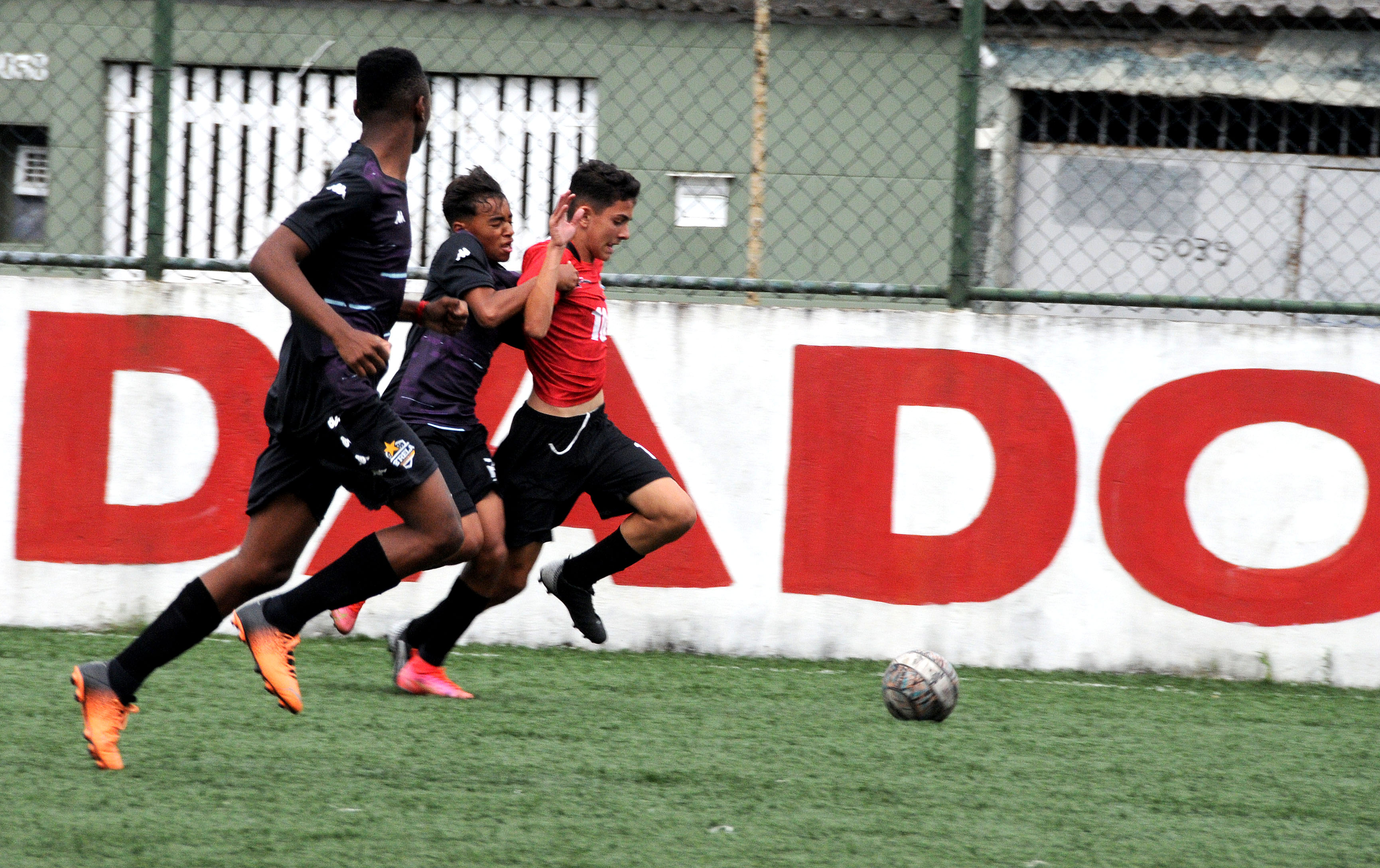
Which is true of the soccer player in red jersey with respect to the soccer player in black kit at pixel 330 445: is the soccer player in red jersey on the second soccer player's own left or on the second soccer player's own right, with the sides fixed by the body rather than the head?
on the second soccer player's own left

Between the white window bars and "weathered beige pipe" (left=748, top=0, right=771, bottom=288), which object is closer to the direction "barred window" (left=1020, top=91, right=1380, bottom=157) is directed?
the weathered beige pipe

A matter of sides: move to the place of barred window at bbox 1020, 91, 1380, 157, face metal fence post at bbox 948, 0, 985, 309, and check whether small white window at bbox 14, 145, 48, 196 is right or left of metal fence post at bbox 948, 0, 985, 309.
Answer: right

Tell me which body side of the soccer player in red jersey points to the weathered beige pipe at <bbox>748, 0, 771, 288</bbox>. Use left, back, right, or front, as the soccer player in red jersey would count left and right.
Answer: left

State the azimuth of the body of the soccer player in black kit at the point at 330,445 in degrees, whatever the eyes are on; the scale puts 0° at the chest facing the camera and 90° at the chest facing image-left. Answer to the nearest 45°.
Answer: approximately 270°

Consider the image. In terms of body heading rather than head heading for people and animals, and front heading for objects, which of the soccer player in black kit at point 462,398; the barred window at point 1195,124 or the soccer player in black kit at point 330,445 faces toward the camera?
the barred window

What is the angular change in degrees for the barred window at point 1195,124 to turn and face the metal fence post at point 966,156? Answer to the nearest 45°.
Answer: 0° — it already faces it

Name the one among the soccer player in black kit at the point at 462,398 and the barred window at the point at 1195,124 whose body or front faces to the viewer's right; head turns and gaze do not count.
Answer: the soccer player in black kit

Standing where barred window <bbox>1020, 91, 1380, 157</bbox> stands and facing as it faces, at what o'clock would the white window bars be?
The white window bars is roughly at 2 o'clock from the barred window.

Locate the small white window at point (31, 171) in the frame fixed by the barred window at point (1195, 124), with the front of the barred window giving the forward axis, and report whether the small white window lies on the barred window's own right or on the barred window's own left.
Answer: on the barred window's own right

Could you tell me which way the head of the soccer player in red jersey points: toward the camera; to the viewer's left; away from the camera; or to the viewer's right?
to the viewer's right

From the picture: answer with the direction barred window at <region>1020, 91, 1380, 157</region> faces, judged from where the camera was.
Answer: facing the viewer

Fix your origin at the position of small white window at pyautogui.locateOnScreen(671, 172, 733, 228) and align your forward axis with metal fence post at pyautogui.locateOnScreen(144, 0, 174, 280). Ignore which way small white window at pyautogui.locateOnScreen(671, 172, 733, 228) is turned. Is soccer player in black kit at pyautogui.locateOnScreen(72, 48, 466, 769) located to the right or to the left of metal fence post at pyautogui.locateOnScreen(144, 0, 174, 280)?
left
